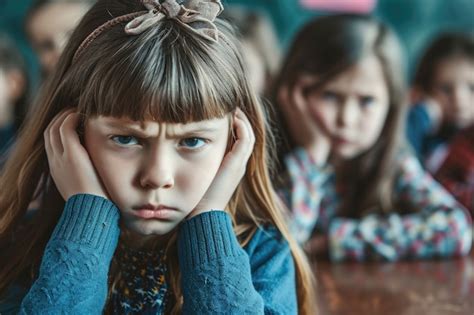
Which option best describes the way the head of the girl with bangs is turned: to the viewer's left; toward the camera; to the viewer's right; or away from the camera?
toward the camera

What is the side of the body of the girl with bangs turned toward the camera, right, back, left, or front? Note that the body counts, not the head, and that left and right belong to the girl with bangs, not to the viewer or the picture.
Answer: front

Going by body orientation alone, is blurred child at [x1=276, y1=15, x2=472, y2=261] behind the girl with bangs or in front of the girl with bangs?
behind

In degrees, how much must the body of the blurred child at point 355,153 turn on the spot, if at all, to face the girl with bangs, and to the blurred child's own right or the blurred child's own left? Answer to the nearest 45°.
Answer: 0° — they already face them

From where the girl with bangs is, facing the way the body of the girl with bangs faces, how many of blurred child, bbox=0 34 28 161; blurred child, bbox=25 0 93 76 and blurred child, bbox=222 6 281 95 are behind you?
3

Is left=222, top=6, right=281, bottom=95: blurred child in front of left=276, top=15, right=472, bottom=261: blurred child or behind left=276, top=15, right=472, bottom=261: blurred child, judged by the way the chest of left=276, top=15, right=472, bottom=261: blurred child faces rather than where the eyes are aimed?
behind

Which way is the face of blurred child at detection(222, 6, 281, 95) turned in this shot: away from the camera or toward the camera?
toward the camera

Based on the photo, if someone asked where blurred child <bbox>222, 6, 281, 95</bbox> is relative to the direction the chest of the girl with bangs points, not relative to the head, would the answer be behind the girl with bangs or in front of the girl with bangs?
behind

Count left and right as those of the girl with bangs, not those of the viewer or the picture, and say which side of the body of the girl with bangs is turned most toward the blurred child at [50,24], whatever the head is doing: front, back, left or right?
back

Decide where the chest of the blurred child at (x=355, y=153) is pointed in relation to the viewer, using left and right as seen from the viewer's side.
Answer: facing the viewer

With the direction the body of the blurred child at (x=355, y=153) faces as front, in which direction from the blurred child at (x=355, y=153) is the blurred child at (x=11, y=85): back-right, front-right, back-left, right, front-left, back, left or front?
back-right

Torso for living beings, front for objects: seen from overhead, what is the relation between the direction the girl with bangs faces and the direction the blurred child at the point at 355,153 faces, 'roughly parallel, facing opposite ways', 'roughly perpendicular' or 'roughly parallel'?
roughly parallel

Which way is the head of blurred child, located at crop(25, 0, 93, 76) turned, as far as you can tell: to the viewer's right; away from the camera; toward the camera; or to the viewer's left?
toward the camera

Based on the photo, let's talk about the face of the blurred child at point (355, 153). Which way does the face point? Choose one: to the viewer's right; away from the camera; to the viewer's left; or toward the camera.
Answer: toward the camera
